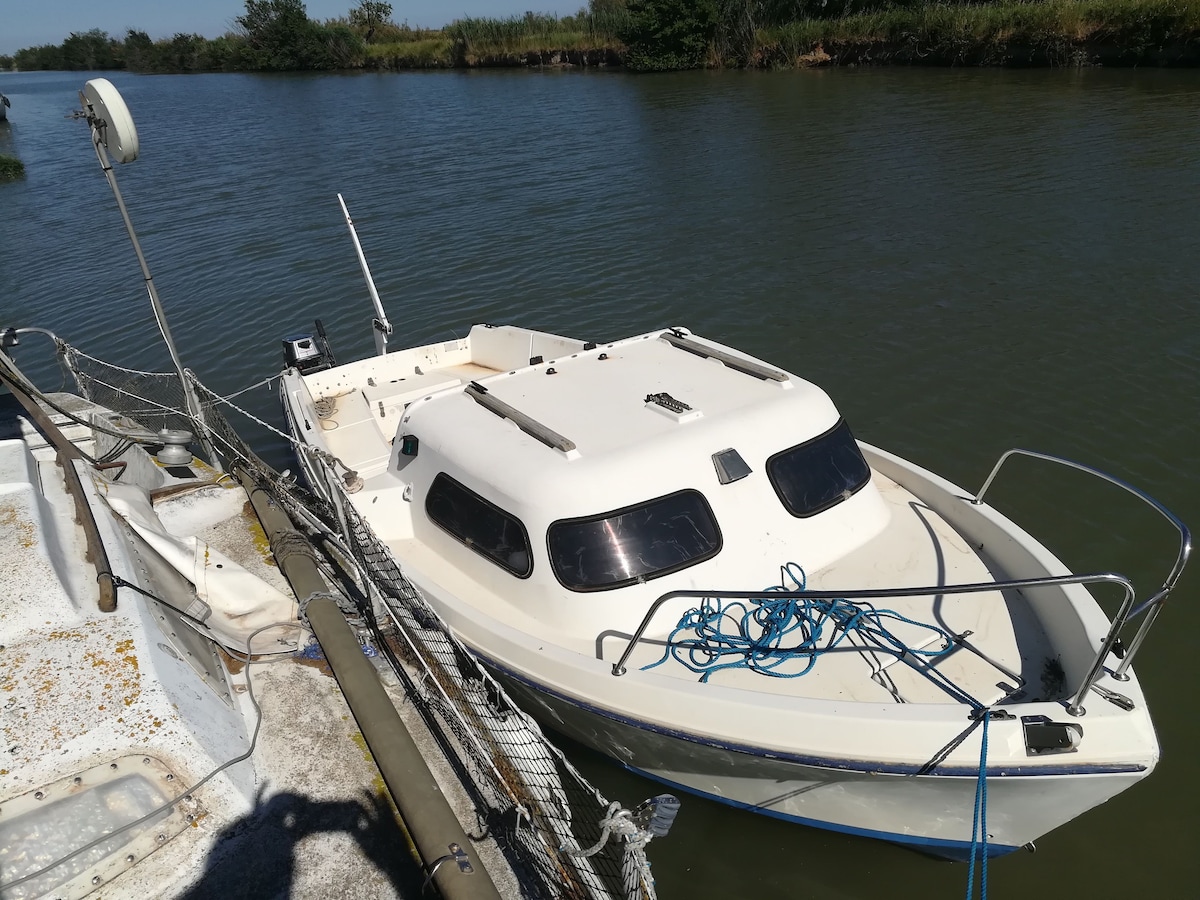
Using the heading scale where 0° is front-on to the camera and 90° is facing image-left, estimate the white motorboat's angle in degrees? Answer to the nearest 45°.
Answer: approximately 315°

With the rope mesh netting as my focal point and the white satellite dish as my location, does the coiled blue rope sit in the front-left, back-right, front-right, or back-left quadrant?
front-left

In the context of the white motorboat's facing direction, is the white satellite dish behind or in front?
behind
